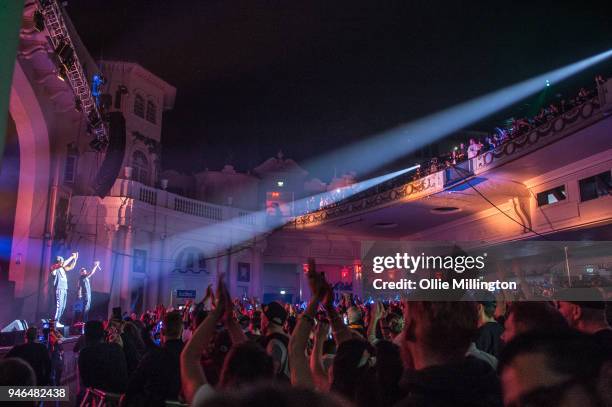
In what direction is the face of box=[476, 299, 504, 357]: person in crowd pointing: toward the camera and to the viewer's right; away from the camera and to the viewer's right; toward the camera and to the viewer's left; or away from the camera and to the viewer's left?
away from the camera and to the viewer's left

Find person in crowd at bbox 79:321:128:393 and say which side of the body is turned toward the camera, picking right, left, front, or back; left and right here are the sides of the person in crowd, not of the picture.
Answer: back

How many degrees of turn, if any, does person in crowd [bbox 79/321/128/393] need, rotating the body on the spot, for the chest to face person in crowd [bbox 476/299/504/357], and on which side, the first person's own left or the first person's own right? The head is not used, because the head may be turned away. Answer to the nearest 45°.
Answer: approximately 135° to the first person's own right

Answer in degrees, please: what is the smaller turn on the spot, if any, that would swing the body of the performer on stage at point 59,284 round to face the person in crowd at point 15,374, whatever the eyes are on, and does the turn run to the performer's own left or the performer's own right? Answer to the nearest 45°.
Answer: approximately 90° to the performer's own right

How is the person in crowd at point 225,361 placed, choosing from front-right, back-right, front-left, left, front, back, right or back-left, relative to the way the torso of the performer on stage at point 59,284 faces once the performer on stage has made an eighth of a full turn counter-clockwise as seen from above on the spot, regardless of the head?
back-right

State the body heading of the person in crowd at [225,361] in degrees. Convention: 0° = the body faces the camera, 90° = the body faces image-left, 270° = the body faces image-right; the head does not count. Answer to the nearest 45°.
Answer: approximately 135°

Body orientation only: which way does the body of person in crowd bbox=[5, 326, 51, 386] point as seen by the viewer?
away from the camera

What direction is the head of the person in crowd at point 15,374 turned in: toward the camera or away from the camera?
away from the camera
